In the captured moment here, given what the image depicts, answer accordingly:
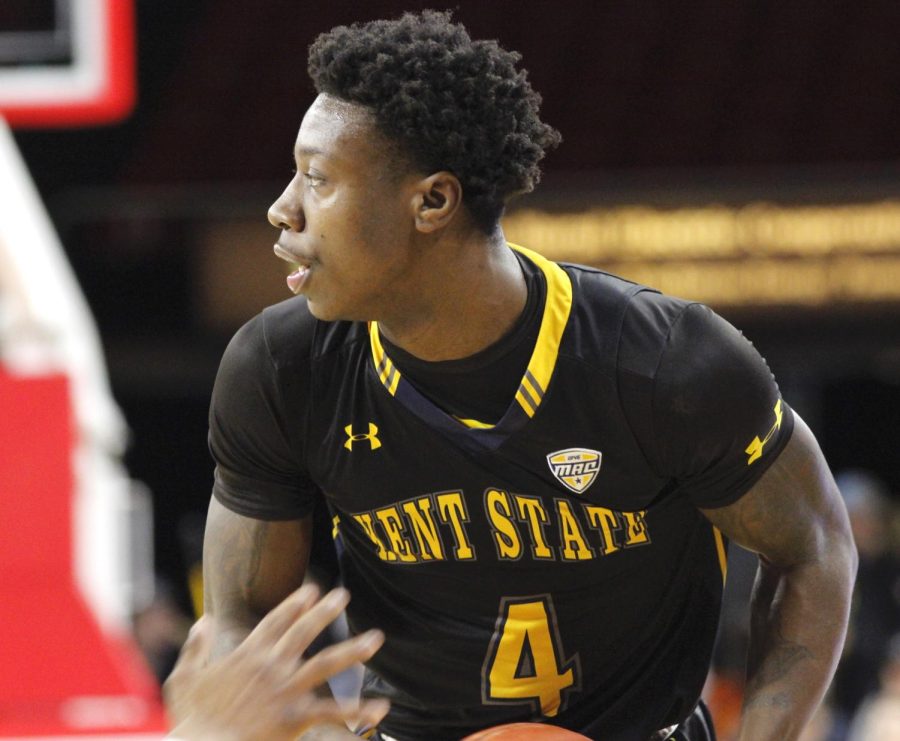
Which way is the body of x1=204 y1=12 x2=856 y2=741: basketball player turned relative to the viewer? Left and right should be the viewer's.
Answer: facing the viewer and to the left of the viewer

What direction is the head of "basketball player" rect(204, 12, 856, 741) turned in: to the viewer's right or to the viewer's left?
to the viewer's left

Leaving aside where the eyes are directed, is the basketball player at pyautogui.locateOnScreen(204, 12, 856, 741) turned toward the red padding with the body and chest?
no
